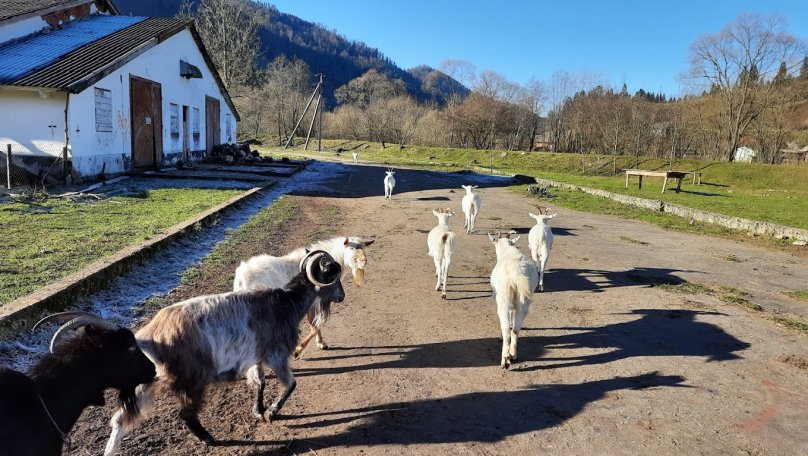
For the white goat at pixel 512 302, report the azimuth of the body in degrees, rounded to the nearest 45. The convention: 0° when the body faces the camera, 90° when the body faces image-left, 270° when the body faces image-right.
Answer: approximately 180°

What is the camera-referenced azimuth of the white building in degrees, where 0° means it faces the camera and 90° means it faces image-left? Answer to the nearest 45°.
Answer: approximately 315°

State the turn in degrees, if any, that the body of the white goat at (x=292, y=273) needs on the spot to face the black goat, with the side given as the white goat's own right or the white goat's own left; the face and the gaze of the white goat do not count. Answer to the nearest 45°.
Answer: approximately 135° to the white goat's own right

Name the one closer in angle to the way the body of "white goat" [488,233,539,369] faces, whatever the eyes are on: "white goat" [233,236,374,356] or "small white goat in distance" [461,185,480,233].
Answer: the small white goat in distance

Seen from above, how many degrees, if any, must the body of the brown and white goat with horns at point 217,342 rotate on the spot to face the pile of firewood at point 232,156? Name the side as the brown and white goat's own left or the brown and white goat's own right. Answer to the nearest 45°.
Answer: approximately 90° to the brown and white goat's own left

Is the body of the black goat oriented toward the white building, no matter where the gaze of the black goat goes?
no

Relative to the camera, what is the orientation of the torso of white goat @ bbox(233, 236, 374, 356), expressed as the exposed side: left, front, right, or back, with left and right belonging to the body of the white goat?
right

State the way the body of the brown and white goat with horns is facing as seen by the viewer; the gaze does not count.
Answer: to the viewer's right

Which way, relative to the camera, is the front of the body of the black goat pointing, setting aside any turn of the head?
to the viewer's right

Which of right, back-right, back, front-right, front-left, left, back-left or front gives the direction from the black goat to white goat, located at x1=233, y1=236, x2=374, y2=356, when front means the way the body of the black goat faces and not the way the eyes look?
front-left

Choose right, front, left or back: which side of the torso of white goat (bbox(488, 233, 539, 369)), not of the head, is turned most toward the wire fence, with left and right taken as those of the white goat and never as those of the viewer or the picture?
left

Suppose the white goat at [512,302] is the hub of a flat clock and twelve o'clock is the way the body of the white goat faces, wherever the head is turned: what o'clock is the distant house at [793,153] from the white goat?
The distant house is roughly at 1 o'clock from the white goat.
